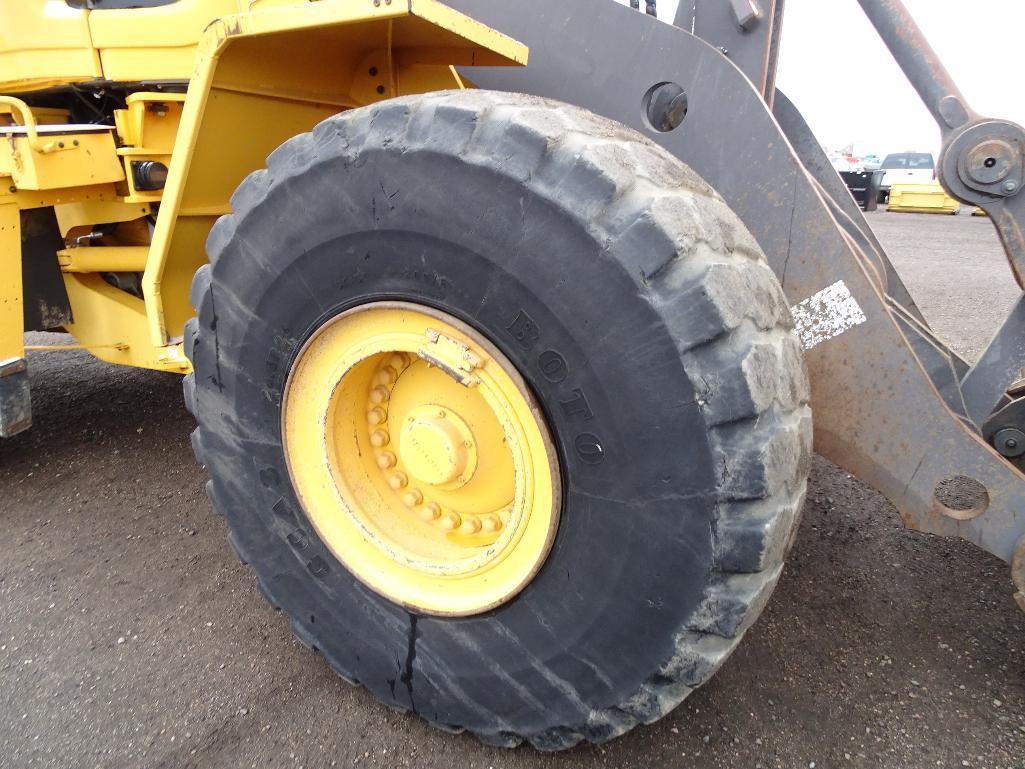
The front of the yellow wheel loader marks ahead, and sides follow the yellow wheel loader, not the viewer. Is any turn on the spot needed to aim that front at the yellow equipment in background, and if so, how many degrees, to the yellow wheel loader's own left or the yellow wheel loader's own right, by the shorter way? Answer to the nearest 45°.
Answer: approximately 90° to the yellow wheel loader's own left

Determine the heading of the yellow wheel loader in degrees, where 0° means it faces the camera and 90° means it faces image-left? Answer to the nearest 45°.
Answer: approximately 315°

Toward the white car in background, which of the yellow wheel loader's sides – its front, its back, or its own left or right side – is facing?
left
